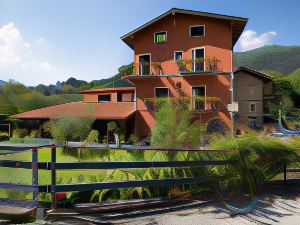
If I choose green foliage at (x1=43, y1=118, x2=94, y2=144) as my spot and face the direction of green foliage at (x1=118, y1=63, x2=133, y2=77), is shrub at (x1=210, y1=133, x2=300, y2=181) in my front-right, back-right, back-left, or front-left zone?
back-right

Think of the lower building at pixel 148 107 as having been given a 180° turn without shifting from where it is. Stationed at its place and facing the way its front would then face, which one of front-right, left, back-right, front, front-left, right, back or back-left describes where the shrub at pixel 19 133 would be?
left

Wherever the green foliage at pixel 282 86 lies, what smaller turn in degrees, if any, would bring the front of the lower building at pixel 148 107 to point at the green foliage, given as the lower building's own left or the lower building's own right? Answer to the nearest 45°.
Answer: approximately 135° to the lower building's own left

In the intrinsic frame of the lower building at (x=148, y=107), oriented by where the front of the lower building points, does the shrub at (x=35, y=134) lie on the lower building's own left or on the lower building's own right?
on the lower building's own right
